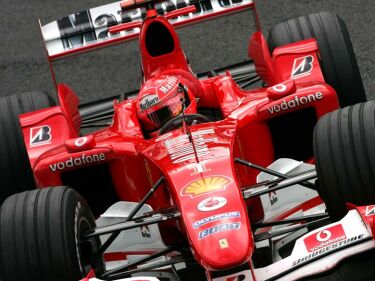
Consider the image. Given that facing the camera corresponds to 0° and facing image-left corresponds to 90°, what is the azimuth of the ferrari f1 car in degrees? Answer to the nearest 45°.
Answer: approximately 0°
